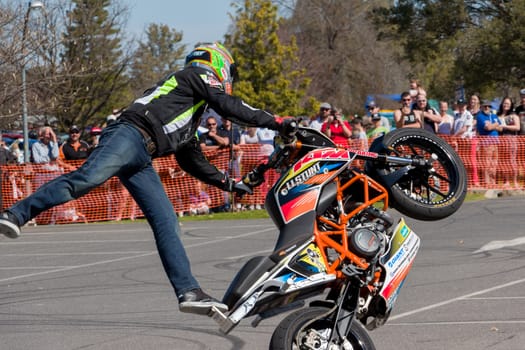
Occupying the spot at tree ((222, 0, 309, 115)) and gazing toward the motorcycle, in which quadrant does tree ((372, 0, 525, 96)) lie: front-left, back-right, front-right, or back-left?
front-left

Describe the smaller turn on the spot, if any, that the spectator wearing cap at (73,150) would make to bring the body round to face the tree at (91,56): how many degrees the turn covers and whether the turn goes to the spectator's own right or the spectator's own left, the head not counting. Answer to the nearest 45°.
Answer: approximately 180°

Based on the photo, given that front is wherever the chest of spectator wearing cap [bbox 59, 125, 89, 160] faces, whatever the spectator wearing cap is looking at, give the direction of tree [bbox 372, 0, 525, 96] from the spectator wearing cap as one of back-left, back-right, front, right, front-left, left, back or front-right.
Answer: back-left

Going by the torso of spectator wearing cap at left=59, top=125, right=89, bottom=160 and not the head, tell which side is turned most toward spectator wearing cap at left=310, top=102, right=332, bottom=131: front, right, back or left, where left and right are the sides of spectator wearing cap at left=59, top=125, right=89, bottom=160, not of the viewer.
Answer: left

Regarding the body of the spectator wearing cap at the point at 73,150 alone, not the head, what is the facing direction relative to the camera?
toward the camera

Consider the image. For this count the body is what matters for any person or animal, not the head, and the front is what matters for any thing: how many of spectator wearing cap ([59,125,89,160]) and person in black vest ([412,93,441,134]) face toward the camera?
2

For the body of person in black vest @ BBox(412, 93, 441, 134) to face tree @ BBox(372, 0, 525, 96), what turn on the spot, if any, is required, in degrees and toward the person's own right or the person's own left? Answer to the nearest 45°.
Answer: approximately 180°

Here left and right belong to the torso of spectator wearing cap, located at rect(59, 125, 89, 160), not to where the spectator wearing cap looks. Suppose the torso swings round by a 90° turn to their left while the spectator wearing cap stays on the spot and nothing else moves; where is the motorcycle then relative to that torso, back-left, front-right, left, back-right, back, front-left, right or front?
right

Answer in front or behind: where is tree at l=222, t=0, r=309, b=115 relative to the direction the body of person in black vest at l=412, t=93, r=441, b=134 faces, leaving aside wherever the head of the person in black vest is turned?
behind

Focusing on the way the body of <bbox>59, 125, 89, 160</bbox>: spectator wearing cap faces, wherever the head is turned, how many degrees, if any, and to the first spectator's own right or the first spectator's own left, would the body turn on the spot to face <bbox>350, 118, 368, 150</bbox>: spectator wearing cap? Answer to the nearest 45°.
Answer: approximately 90° to the first spectator's own left

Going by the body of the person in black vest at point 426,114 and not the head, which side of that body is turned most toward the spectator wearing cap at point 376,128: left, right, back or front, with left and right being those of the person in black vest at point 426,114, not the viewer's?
right
